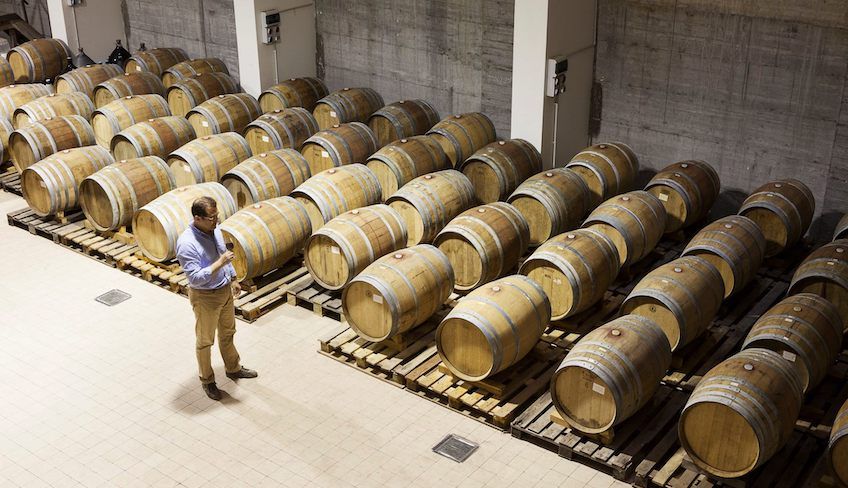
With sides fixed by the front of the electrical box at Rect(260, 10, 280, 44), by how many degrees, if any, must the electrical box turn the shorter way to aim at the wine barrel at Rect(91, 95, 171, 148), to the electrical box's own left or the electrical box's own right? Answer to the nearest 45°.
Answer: approximately 135° to the electrical box's own right

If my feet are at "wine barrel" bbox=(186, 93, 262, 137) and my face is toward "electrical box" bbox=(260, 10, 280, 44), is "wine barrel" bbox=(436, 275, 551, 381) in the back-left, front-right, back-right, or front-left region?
back-right

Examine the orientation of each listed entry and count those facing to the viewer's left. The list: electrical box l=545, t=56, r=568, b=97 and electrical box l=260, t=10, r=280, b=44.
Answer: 0

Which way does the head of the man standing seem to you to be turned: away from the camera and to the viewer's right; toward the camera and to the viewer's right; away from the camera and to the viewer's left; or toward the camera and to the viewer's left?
toward the camera and to the viewer's right

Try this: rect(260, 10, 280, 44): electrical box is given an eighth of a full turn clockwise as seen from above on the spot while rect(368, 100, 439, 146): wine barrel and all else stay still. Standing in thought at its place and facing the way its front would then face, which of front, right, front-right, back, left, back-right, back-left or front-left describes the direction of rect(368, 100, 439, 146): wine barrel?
front-left

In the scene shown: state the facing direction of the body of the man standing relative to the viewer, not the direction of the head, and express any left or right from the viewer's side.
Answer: facing the viewer and to the right of the viewer

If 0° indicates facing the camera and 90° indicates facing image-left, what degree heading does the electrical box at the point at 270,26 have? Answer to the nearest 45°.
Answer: approximately 315°

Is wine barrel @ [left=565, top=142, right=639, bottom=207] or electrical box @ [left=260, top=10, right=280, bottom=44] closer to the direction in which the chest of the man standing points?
the wine barrel

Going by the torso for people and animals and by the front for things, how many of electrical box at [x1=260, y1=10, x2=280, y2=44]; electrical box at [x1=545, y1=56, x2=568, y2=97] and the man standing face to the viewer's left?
0

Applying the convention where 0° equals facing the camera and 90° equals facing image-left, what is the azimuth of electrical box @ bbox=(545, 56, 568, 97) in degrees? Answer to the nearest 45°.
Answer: approximately 315°

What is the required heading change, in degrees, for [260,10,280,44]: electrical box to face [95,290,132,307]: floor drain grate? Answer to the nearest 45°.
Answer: approximately 45° to its right
